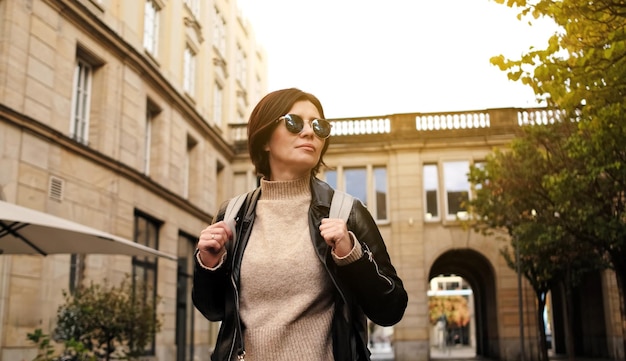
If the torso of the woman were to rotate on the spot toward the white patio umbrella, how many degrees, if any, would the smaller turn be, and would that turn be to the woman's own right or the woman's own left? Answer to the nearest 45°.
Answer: approximately 135° to the woman's own right

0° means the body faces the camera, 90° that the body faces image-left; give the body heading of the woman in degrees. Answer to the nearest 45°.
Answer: approximately 0°

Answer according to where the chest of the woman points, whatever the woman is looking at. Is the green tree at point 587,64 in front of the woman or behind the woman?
behind

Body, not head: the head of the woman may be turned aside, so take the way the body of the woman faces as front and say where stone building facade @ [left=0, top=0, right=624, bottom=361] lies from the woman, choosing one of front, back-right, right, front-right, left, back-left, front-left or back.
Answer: back

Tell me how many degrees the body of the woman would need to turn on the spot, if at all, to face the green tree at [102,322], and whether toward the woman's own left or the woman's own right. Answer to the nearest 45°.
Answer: approximately 180°
